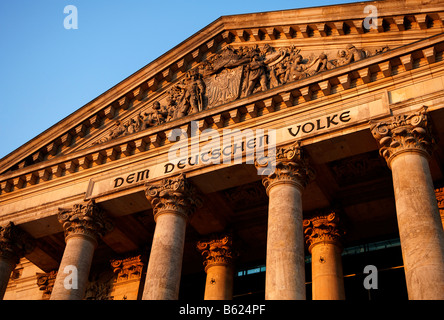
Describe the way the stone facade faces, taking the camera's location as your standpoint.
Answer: facing the viewer and to the left of the viewer
